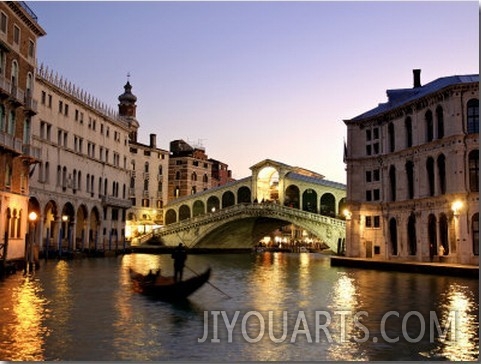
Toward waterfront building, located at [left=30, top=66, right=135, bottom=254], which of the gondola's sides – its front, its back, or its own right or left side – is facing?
front

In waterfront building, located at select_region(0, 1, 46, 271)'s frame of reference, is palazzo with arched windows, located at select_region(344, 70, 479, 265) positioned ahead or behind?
ahead

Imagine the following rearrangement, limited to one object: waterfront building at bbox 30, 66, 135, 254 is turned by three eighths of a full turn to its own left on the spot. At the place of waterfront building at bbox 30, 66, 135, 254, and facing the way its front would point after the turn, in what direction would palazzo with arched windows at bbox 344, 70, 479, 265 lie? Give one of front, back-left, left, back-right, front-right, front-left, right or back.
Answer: back-right

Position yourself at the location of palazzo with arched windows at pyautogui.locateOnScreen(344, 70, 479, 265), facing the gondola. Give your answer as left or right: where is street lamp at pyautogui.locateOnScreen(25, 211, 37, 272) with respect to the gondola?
right

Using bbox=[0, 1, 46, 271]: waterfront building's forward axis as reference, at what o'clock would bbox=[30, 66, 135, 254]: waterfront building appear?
bbox=[30, 66, 135, 254]: waterfront building is roughly at 8 o'clock from bbox=[0, 1, 46, 271]: waterfront building.

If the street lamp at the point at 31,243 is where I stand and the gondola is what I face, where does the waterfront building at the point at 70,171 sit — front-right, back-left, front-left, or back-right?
back-left

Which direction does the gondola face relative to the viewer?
to the viewer's left

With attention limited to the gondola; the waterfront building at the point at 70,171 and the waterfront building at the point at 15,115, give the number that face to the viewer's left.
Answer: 1

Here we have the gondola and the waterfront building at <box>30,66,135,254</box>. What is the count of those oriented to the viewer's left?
1

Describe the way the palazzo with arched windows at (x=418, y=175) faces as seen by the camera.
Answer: facing the viewer and to the left of the viewer

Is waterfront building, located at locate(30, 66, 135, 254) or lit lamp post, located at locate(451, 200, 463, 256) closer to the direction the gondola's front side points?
the waterfront building

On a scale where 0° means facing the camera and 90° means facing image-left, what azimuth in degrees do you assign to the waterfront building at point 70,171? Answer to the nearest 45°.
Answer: approximately 315°

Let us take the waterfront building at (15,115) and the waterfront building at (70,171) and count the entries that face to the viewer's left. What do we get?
0

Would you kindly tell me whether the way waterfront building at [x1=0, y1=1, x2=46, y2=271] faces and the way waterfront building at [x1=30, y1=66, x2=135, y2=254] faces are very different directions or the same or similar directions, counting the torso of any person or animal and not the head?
same or similar directions
